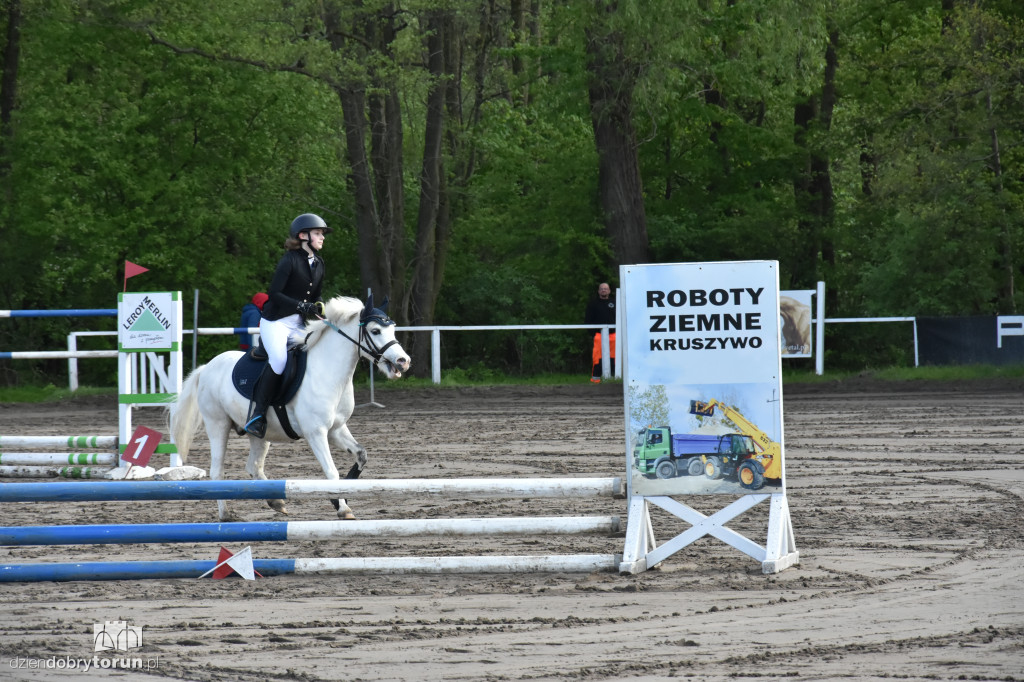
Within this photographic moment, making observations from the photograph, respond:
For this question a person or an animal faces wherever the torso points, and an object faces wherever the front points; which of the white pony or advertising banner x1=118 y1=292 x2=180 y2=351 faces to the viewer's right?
the white pony

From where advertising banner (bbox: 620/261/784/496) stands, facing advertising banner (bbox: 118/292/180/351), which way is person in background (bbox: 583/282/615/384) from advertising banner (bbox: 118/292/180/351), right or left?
right

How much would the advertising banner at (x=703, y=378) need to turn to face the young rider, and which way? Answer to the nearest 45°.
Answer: approximately 135° to its right

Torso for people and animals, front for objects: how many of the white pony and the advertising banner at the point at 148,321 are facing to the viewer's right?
1

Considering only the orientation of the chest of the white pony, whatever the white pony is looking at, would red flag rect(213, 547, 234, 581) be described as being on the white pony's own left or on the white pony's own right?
on the white pony's own right

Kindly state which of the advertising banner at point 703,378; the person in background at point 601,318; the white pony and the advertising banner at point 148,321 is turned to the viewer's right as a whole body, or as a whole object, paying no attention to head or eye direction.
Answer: the white pony

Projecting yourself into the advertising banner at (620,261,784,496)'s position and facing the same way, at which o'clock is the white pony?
The white pony is roughly at 4 o'clock from the advertising banner.

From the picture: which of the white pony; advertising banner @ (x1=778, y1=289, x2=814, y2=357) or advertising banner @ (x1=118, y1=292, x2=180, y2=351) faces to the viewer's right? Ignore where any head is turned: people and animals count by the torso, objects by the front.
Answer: the white pony

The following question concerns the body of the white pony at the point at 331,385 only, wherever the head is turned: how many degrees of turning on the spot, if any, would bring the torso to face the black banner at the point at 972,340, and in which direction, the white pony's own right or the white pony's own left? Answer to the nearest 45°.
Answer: approximately 45° to the white pony's own left

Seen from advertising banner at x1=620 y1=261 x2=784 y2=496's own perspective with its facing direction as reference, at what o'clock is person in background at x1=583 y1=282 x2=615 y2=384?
The person in background is roughly at 6 o'clock from the advertising banner.

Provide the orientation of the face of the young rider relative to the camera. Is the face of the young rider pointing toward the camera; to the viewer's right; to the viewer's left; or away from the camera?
to the viewer's right

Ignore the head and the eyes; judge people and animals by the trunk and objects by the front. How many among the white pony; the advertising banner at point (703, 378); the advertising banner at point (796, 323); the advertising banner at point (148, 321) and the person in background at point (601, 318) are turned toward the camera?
4

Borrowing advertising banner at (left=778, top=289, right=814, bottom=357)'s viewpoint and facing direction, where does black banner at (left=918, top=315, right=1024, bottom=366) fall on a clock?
The black banner is roughly at 9 o'clock from the advertising banner.

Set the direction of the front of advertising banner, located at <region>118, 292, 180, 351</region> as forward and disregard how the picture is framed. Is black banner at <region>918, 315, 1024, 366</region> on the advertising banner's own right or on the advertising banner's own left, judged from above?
on the advertising banner's own left

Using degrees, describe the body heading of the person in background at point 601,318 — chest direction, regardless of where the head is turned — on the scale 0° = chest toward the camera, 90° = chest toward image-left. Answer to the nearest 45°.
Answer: approximately 0°
